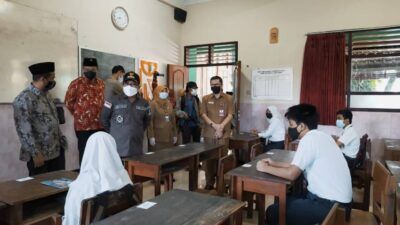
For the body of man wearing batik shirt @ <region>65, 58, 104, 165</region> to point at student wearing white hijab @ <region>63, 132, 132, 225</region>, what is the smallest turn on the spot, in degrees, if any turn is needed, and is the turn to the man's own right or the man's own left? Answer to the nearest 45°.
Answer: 0° — they already face them

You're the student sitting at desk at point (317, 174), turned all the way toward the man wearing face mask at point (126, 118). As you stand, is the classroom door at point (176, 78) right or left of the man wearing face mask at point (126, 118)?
right

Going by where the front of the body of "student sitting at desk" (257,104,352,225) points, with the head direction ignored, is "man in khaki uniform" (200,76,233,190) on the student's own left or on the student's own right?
on the student's own right

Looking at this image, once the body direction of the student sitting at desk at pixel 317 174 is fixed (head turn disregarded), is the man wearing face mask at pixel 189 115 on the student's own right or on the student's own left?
on the student's own right

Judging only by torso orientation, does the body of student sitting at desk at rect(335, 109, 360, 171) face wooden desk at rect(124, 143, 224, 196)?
yes

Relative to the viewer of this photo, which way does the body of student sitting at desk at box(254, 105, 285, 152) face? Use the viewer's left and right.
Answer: facing to the left of the viewer

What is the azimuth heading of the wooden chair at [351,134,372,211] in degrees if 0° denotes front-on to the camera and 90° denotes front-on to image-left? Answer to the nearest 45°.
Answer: approximately 90°

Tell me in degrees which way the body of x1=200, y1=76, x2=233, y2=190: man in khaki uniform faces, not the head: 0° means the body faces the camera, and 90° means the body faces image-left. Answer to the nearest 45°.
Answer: approximately 0°
